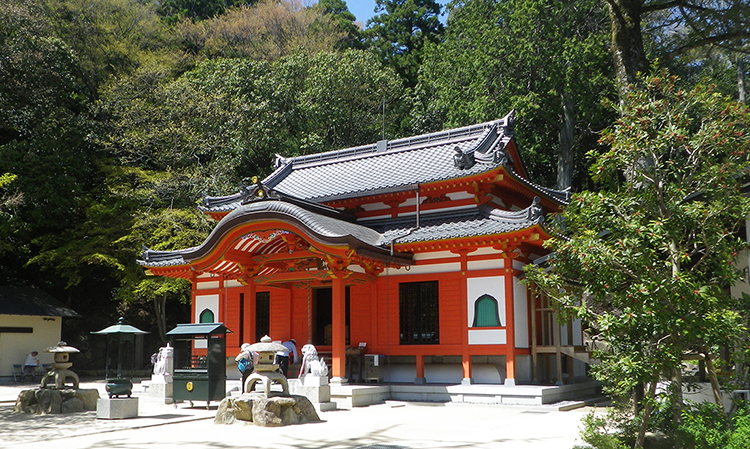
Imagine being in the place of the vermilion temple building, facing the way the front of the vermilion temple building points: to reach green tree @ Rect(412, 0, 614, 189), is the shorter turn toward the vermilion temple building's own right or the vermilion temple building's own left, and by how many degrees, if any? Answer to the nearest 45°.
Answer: approximately 180°

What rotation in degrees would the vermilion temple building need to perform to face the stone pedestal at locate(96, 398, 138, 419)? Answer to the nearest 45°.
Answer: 0° — it already faces it

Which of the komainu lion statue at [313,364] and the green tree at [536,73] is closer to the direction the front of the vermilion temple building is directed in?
the komainu lion statue

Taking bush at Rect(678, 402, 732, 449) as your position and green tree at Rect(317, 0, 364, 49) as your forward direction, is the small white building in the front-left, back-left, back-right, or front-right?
front-left

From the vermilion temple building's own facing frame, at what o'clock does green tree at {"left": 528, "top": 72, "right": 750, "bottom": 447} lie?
The green tree is roughly at 10 o'clock from the vermilion temple building.

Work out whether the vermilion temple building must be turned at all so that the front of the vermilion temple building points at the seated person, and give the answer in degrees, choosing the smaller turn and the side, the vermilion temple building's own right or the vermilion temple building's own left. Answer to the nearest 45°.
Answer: approximately 90° to the vermilion temple building's own right

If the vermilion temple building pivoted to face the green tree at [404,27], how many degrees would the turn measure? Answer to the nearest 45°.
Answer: approximately 135° to its right

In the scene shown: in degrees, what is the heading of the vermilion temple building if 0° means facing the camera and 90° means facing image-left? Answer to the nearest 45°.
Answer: approximately 45°

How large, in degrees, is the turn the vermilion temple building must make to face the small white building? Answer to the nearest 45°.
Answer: approximately 90° to its right

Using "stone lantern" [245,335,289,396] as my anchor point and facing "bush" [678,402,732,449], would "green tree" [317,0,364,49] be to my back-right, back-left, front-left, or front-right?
back-left

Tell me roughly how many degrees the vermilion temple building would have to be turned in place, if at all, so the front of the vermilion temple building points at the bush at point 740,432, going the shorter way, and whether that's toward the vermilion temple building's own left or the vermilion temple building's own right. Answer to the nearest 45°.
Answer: approximately 45° to the vermilion temple building's own left

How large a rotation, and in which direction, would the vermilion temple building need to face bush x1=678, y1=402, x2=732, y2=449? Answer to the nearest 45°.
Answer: approximately 45° to its left

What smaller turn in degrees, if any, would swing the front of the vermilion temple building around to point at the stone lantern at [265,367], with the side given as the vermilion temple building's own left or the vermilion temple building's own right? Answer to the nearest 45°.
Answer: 0° — it already faces it

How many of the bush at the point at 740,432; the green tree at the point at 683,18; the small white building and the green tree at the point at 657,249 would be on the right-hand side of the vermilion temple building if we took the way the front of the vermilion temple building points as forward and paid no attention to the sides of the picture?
1
